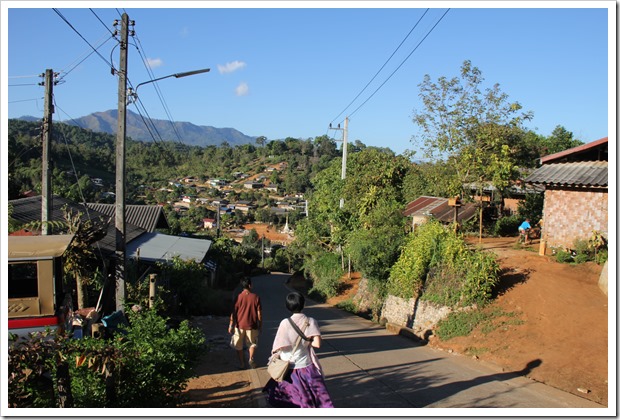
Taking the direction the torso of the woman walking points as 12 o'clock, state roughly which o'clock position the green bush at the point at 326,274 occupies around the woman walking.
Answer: The green bush is roughly at 12 o'clock from the woman walking.

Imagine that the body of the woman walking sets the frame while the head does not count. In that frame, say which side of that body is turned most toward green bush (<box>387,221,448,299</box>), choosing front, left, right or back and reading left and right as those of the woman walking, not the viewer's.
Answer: front

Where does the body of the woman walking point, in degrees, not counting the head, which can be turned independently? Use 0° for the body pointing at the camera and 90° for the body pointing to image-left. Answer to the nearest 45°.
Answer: approximately 180°

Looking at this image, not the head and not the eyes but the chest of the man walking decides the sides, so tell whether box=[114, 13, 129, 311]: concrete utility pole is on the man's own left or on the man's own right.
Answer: on the man's own left

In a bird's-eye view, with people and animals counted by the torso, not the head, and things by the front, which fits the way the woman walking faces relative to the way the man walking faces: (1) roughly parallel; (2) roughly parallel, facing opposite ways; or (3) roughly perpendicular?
roughly parallel

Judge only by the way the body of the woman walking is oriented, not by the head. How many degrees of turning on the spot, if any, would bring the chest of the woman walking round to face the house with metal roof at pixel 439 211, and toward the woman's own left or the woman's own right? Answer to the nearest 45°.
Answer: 0° — they already face it

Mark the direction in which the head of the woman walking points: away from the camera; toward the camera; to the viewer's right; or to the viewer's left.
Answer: away from the camera

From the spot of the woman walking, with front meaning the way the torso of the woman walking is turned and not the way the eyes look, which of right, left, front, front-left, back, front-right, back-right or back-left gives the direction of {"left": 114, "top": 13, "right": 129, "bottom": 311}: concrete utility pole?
front-left

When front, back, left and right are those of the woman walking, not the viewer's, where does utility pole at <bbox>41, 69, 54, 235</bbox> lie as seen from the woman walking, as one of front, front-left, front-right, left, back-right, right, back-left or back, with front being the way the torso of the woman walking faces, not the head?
front-left

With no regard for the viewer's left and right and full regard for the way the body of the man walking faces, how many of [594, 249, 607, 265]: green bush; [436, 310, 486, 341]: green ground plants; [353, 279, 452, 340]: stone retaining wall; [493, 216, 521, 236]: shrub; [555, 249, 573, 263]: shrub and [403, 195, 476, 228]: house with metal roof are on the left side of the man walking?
0

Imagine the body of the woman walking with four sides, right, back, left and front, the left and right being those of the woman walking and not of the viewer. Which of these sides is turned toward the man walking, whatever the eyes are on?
front

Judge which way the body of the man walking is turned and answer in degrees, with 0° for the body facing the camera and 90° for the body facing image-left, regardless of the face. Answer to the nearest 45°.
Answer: approximately 180°

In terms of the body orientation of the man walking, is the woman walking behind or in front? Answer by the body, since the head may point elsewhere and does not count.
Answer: behind

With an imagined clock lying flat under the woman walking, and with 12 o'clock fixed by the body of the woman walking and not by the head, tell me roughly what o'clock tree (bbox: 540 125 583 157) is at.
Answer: The tree is roughly at 1 o'clock from the woman walking.
